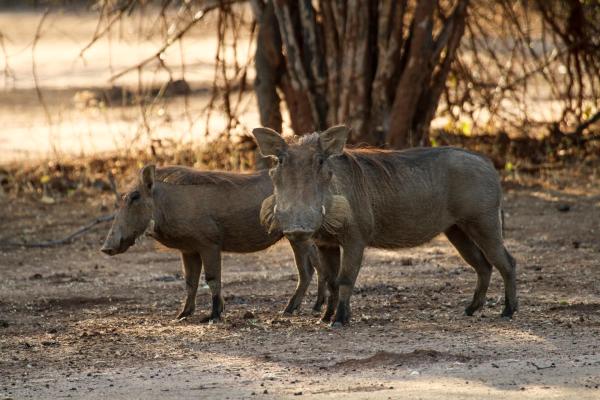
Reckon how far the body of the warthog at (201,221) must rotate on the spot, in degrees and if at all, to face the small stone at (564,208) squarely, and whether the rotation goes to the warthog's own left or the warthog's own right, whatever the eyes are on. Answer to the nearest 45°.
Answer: approximately 135° to the warthog's own right

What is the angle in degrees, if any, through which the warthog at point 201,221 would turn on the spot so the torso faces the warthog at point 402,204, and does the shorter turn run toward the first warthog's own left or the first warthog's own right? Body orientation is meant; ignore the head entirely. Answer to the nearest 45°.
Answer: approximately 180°

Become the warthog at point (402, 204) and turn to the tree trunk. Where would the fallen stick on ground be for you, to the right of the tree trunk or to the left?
left

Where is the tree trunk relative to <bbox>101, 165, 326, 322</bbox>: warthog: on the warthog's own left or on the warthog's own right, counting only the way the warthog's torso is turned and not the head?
on the warthog's own right

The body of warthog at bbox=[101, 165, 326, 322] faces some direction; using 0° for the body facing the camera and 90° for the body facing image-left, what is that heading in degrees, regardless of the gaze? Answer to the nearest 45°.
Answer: approximately 90°

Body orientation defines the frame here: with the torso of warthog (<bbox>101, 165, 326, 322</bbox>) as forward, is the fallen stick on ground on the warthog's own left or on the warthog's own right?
on the warthog's own right
